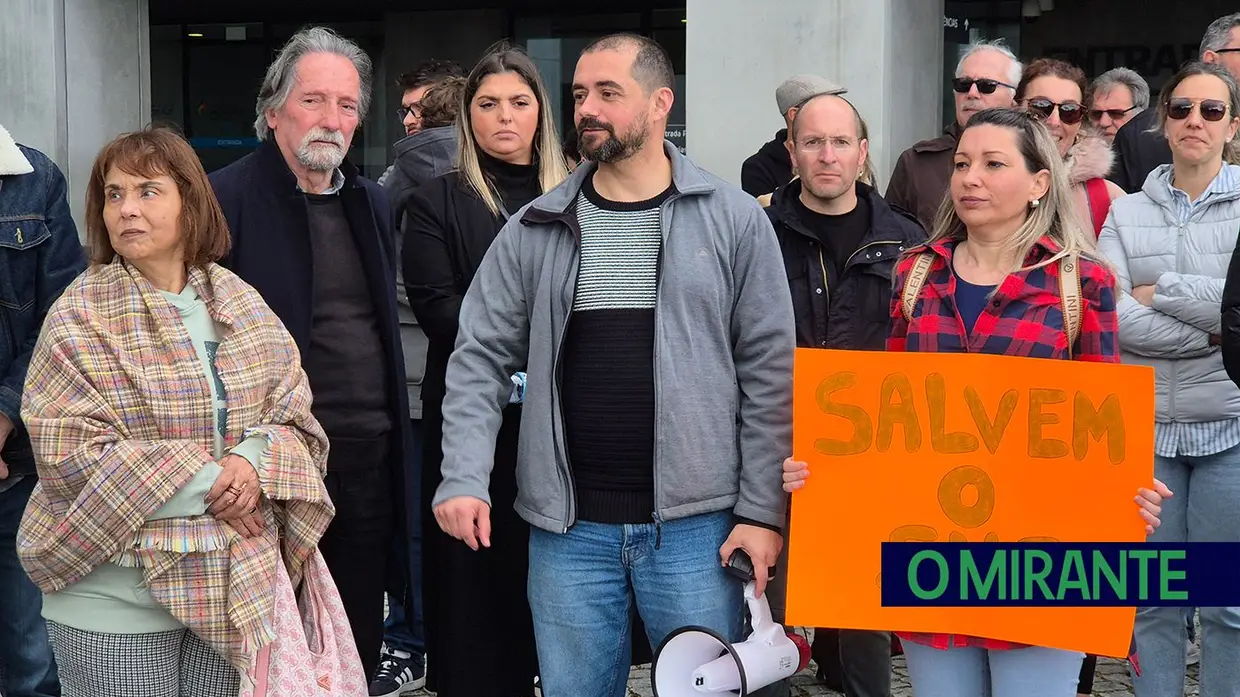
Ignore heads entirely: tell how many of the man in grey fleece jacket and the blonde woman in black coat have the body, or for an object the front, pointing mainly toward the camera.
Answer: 2

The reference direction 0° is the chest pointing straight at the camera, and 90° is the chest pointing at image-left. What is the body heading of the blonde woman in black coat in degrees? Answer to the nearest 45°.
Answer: approximately 0°

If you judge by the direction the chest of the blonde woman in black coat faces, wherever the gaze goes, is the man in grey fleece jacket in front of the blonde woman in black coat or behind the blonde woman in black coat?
in front

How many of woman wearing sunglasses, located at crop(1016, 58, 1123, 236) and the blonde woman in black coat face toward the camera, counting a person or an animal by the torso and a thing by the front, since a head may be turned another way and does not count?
2

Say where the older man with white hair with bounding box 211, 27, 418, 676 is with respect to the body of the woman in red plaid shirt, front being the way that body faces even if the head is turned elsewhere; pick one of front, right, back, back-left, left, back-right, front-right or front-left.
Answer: front-right

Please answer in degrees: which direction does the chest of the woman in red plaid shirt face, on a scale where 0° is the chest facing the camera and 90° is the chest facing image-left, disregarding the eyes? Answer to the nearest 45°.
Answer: approximately 45°

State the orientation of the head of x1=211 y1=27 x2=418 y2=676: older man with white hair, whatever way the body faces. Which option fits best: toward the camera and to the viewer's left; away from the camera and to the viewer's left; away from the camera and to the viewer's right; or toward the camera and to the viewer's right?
toward the camera and to the viewer's right

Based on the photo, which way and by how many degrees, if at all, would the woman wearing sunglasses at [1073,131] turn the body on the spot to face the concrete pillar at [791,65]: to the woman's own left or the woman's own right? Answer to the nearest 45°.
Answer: approximately 135° to the woman's own right

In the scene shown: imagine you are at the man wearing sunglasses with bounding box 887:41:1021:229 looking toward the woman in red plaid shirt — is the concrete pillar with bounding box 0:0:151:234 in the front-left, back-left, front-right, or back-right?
back-right

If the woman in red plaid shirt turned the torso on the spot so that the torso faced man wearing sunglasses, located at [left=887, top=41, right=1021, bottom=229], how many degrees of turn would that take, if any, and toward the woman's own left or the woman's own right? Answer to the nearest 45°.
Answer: approximately 135° to the woman's own right

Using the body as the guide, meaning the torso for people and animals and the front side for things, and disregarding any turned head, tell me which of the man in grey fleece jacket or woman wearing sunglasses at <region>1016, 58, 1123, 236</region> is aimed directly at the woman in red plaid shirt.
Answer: the woman wearing sunglasses

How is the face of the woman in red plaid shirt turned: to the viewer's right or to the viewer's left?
to the viewer's left

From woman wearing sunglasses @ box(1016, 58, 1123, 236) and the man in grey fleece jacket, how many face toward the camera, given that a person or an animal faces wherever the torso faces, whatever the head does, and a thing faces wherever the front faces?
2
